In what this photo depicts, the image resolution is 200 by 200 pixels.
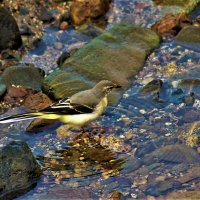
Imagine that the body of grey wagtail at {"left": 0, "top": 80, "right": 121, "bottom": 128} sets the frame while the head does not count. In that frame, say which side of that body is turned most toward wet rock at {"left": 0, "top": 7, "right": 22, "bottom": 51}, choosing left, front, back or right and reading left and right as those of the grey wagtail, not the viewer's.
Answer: left

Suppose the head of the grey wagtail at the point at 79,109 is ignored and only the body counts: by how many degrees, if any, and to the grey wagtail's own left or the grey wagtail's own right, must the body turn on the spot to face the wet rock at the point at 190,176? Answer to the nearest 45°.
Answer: approximately 45° to the grey wagtail's own right

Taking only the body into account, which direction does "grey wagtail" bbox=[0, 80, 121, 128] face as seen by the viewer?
to the viewer's right

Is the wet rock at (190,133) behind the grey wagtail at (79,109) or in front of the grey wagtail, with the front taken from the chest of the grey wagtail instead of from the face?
in front

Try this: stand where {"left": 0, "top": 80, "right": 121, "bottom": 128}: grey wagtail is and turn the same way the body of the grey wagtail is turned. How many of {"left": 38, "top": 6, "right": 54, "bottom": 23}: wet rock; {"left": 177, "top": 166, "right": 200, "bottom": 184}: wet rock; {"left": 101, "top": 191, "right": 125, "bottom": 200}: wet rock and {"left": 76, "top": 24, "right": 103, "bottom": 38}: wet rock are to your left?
2

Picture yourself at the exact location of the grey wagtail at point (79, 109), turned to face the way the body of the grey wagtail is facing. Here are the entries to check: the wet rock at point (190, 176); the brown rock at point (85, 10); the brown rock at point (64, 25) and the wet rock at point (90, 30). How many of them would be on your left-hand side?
3

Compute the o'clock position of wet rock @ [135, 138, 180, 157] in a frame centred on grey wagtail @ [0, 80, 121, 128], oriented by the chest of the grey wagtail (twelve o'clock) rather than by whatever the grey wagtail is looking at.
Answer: The wet rock is roughly at 1 o'clock from the grey wagtail.

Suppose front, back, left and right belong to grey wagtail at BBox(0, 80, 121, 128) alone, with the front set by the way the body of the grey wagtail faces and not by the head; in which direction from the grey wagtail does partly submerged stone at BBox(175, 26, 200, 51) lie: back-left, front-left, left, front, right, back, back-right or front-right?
front-left

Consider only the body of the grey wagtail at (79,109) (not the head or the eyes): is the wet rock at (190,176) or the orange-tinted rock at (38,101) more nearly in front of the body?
the wet rock

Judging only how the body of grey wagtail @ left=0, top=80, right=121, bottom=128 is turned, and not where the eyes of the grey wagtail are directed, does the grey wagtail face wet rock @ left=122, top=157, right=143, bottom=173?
no

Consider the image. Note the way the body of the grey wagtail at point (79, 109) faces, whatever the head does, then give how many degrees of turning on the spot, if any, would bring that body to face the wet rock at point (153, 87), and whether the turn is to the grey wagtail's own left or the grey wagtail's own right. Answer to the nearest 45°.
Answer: approximately 45° to the grey wagtail's own left

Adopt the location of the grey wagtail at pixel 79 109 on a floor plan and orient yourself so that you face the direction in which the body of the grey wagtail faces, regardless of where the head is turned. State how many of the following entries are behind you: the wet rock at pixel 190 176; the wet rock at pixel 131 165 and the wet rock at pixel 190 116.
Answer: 0

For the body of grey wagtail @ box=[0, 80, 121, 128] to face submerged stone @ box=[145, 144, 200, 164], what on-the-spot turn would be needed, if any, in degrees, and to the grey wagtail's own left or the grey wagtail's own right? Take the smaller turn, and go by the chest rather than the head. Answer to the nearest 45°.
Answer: approximately 45° to the grey wagtail's own right

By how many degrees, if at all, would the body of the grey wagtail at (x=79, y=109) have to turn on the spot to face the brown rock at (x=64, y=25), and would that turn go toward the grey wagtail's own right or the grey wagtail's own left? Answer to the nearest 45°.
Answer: approximately 90° to the grey wagtail's own left

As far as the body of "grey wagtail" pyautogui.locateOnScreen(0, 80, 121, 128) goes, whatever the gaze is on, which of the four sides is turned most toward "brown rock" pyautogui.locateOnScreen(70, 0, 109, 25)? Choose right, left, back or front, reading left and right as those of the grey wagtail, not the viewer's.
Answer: left

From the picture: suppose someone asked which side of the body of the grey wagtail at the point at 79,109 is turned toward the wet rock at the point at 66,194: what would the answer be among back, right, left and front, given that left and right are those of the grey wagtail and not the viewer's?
right

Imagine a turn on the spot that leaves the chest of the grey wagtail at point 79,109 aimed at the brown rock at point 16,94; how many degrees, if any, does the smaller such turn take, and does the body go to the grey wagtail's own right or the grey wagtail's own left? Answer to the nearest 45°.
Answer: approximately 135° to the grey wagtail's own left

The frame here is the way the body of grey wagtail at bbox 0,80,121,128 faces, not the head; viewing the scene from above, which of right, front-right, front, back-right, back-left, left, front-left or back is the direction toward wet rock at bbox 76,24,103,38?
left

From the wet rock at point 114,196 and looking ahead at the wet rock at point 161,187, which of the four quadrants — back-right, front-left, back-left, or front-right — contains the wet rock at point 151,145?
front-left

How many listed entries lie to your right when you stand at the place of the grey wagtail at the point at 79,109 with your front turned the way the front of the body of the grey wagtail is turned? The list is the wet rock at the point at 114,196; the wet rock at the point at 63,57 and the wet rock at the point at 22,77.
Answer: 1
